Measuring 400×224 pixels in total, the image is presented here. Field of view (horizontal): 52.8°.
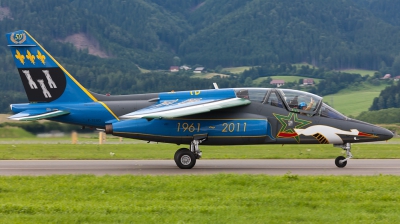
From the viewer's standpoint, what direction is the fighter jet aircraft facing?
to the viewer's right
